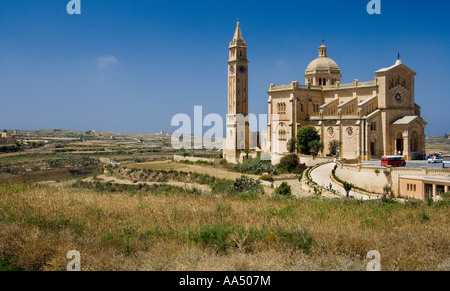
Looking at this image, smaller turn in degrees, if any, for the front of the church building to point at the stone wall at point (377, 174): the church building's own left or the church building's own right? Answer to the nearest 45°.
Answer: approximately 45° to the church building's own right

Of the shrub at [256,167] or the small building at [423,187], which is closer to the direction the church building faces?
the small building

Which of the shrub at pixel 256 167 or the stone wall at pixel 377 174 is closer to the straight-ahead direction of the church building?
the stone wall

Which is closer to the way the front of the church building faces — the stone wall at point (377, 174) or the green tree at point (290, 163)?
the stone wall

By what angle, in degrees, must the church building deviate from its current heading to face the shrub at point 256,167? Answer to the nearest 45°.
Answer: approximately 135° to its right

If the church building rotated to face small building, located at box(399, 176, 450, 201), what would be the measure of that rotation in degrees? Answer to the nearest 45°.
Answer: approximately 45° to its right

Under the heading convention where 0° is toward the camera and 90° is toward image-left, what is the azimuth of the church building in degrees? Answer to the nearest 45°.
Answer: approximately 315°
